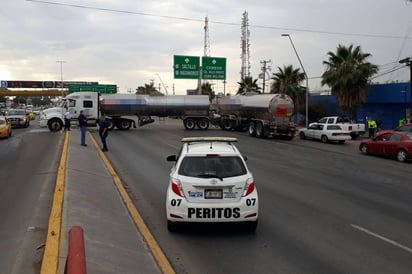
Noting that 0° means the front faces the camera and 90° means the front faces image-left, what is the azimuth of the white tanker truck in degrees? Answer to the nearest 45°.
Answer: approximately 90°

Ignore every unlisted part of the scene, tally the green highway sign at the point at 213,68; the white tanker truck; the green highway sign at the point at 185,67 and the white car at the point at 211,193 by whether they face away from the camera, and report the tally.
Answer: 1

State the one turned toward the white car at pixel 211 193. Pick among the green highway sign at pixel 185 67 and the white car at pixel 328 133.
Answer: the green highway sign

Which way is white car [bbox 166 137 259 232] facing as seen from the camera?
away from the camera

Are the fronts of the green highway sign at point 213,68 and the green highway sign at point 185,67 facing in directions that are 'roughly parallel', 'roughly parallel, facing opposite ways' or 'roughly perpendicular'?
roughly parallel

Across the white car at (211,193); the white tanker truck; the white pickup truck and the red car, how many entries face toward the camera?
0

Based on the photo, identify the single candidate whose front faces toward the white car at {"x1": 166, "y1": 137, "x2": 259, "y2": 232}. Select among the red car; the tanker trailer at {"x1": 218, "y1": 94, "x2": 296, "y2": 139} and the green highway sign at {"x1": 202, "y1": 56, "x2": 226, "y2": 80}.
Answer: the green highway sign

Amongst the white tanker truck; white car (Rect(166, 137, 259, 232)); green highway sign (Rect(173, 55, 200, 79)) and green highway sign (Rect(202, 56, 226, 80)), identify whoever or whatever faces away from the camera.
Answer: the white car

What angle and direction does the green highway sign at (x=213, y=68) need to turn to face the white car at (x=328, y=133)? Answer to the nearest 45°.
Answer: approximately 45° to its left

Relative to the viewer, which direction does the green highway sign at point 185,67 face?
toward the camera

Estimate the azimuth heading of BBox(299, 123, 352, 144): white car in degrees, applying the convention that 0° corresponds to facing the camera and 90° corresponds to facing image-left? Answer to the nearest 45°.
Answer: approximately 135°

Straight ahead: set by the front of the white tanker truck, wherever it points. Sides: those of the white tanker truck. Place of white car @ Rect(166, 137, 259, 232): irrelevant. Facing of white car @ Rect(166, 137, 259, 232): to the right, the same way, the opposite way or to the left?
to the right

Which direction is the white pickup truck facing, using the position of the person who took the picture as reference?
facing away from the viewer and to the left of the viewer

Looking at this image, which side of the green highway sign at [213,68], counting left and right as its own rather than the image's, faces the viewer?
front

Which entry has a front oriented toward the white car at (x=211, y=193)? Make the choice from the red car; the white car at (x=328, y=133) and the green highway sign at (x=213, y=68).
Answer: the green highway sign

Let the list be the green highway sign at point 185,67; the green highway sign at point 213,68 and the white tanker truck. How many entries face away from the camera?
0

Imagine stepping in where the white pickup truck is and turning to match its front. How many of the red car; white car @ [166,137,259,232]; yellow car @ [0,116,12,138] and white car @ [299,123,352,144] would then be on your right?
0

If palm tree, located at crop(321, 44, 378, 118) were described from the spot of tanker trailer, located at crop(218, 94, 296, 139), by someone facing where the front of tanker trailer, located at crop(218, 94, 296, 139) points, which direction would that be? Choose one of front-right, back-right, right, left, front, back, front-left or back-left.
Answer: right
